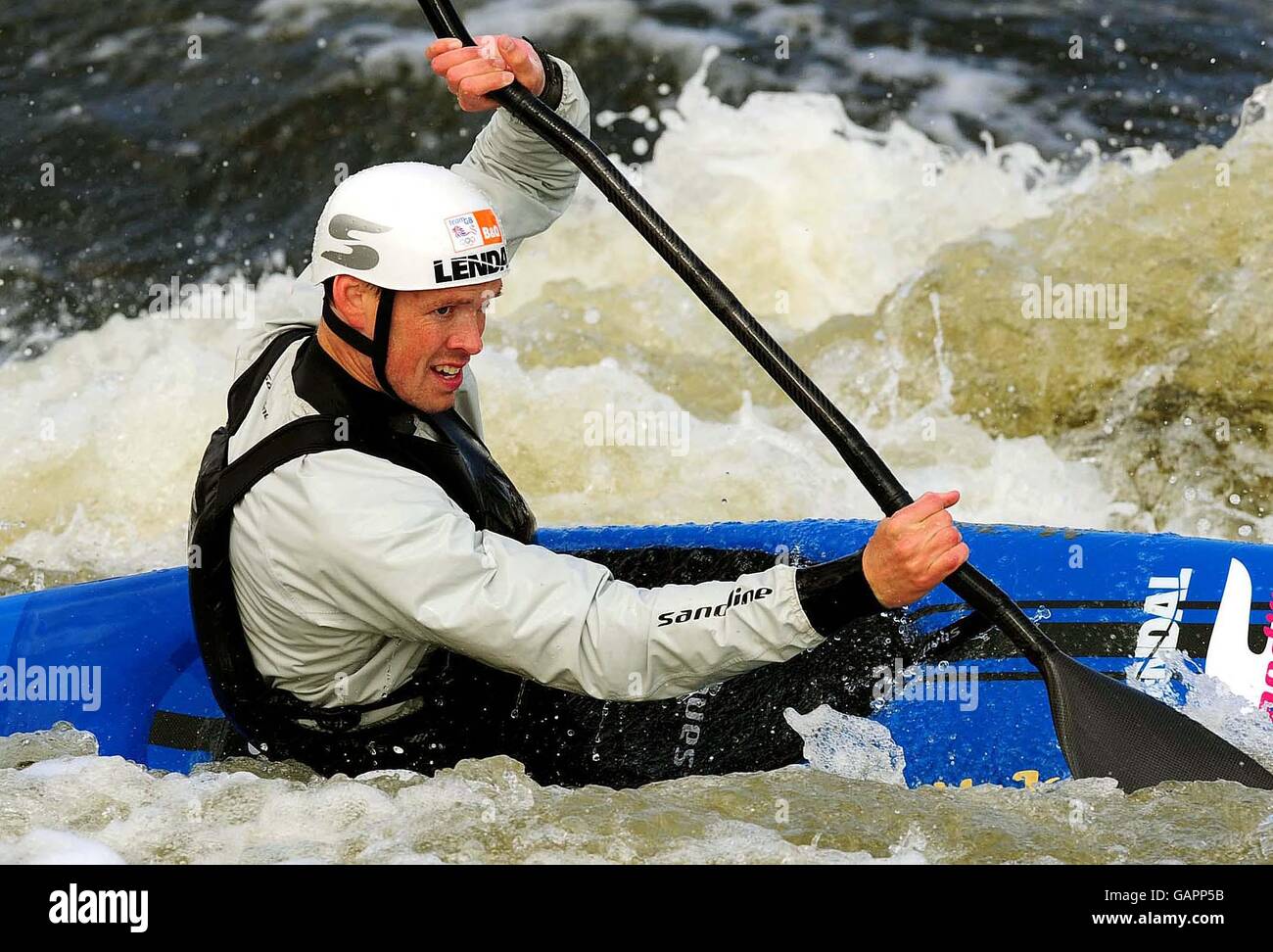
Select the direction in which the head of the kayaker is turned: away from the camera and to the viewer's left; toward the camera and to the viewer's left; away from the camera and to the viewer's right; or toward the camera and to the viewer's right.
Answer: toward the camera and to the viewer's right

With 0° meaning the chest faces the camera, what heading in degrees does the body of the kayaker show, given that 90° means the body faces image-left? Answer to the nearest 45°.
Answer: approximately 270°
